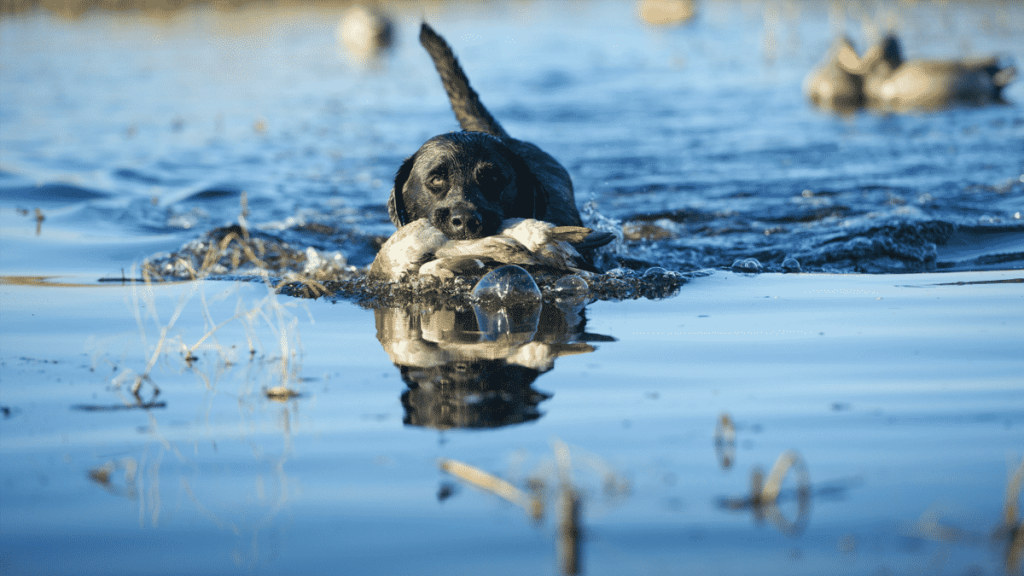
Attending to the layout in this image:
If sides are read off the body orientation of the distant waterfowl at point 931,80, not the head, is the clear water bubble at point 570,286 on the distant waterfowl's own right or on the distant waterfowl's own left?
on the distant waterfowl's own left

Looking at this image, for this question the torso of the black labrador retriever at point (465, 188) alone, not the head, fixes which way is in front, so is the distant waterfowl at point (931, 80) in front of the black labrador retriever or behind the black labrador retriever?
behind

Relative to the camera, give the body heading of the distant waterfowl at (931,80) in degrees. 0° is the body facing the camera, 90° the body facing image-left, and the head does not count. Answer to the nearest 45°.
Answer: approximately 90°

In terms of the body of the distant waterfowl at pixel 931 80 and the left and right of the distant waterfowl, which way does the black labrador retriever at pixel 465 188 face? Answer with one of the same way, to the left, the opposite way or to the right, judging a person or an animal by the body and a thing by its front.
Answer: to the left

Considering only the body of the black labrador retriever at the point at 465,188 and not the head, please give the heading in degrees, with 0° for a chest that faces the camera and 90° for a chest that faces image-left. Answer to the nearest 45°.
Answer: approximately 0°

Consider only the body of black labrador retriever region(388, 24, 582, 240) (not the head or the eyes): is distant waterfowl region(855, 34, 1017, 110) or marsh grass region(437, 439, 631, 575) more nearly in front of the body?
the marsh grass

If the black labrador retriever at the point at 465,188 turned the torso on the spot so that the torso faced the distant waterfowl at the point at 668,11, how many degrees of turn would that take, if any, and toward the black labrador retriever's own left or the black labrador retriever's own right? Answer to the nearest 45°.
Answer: approximately 180°

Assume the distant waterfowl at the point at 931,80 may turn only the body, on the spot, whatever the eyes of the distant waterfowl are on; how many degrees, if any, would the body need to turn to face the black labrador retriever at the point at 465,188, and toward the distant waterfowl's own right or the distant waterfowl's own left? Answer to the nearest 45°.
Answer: approximately 90° to the distant waterfowl's own left

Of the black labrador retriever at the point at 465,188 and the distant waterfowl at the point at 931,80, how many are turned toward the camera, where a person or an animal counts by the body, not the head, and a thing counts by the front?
1

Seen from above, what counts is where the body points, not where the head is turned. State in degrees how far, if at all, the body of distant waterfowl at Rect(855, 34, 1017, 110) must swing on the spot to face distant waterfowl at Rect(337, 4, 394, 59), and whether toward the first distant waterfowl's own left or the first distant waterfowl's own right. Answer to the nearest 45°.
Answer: approximately 45° to the first distant waterfowl's own right

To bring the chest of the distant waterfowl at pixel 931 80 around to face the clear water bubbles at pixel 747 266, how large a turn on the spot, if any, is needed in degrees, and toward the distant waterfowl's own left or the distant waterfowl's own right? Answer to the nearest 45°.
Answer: approximately 90° to the distant waterfowl's own left
